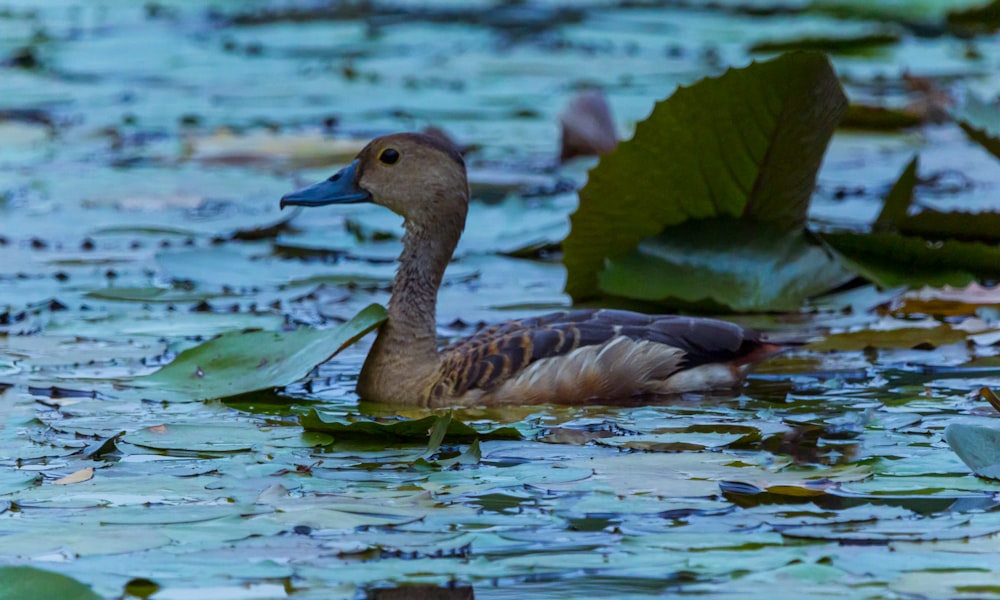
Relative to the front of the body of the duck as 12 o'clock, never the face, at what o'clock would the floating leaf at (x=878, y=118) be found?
The floating leaf is roughly at 4 o'clock from the duck.

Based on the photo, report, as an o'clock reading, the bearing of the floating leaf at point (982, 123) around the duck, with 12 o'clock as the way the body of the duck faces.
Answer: The floating leaf is roughly at 5 o'clock from the duck.

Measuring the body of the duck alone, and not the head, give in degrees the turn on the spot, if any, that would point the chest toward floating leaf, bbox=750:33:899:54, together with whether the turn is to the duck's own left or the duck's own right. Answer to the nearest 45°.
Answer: approximately 90° to the duck's own right

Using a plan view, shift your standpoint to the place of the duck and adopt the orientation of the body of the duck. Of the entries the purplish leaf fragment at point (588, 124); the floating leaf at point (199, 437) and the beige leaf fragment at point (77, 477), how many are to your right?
1

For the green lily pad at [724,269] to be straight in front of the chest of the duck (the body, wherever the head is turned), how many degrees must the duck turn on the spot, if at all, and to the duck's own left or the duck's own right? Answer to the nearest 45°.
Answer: approximately 135° to the duck's own right

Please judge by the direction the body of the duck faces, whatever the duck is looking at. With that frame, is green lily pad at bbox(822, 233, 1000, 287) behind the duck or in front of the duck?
behind

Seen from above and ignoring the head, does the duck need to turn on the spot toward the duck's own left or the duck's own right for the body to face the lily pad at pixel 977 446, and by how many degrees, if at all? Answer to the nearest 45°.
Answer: approximately 135° to the duck's own left

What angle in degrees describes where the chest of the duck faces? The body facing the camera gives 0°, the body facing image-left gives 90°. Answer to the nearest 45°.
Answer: approximately 90°

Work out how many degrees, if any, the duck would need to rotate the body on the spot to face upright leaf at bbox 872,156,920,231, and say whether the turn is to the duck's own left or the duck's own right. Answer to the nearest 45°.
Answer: approximately 135° to the duck's own right

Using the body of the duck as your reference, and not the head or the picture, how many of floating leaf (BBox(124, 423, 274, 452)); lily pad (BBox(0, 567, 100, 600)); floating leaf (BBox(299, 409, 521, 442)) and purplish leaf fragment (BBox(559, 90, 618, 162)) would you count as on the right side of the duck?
1

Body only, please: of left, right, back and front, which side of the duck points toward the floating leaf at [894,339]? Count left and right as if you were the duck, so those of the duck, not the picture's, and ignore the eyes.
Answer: back

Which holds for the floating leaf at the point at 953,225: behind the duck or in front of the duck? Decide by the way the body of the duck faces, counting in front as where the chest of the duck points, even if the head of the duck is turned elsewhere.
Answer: behind

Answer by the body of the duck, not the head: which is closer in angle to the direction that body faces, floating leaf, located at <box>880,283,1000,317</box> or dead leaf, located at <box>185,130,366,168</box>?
the dead leaf

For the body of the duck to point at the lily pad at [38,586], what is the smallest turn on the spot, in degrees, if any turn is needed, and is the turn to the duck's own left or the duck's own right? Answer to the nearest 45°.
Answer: approximately 90° to the duck's own left

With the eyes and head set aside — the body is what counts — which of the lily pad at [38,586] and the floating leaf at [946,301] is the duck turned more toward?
the lily pad

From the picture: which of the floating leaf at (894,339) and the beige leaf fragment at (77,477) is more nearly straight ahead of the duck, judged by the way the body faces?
the beige leaf fragment

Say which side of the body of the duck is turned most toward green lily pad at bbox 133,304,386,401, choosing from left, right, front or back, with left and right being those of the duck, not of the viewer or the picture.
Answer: front

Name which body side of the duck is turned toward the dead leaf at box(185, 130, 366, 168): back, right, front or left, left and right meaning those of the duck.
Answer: right
